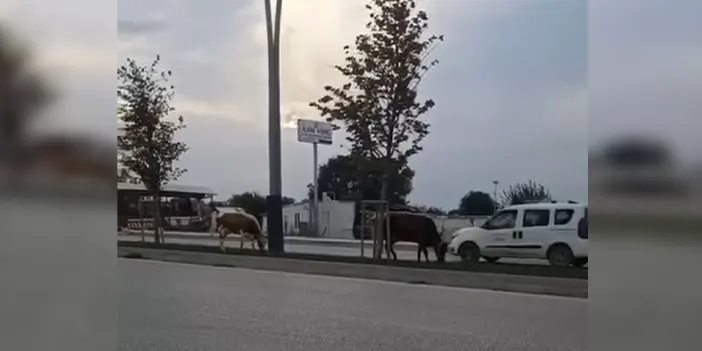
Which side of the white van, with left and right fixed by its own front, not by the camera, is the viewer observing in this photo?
left

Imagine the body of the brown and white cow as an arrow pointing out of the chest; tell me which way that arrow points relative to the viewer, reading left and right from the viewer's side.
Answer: facing to the right of the viewer

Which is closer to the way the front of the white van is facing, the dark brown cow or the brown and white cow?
the brown and white cow

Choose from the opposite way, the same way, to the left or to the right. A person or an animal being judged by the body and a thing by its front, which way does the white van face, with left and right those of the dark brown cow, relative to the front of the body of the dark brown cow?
the opposite way

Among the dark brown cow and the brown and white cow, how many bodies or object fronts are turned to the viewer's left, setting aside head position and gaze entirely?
0

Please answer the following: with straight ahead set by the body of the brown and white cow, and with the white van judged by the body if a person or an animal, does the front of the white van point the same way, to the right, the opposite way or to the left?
the opposite way

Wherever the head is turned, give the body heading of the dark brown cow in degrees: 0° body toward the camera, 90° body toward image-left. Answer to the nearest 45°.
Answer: approximately 270°

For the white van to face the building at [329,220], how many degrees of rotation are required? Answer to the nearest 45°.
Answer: approximately 45° to its right
